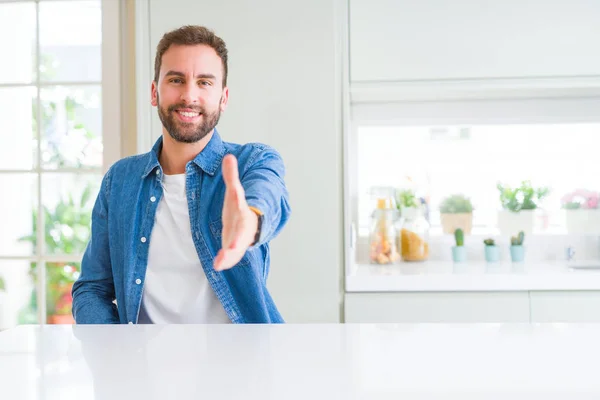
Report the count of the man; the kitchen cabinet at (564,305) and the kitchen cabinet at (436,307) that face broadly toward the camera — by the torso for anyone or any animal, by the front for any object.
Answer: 3

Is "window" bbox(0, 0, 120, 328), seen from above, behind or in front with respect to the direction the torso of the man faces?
behind

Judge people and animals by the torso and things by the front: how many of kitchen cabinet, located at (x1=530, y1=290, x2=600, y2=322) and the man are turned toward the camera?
2

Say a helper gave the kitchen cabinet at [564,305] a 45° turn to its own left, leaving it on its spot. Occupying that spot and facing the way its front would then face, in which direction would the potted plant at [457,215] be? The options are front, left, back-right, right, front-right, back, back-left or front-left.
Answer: back

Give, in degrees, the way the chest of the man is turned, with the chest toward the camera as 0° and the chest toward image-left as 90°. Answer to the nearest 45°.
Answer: approximately 0°

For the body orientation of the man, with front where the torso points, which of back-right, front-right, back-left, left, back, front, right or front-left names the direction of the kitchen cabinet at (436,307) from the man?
back-left

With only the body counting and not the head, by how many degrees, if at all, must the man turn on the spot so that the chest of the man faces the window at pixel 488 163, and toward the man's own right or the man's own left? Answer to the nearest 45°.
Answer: approximately 135° to the man's own left

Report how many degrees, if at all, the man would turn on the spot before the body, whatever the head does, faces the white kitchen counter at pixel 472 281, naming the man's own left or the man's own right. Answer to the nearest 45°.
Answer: approximately 135° to the man's own left

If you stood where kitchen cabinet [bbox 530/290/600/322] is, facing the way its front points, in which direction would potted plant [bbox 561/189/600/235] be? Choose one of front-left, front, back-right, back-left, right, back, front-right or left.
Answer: back

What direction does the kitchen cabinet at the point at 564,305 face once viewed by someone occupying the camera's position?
facing the viewer

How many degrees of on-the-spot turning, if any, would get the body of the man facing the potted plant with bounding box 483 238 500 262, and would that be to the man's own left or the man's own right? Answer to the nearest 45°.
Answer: approximately 135° to the man's own left

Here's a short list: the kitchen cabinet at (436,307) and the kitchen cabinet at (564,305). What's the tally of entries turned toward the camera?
2
